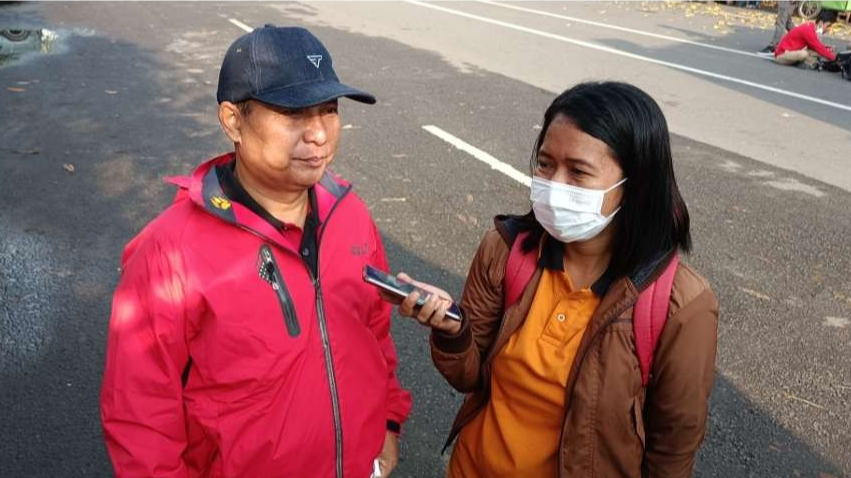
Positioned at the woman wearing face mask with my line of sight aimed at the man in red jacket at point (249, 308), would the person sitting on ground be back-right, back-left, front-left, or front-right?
back-right

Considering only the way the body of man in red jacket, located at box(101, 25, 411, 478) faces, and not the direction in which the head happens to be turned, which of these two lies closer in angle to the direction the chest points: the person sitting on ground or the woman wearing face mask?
the woman wearing face mask

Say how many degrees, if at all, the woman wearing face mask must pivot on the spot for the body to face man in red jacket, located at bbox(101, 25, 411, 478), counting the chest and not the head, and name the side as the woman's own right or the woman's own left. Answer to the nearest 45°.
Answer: approximately 45° to the woman's own right

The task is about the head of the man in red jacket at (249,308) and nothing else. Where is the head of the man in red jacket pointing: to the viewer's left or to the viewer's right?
to the viewer's right

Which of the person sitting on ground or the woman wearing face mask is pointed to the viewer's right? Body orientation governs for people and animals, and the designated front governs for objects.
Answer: the person sitting on ground

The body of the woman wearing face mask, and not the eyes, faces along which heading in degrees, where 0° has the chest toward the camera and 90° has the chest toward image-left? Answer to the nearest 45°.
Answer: approximately 45°

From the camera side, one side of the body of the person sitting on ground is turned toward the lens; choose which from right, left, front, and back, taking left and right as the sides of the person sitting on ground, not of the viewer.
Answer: right

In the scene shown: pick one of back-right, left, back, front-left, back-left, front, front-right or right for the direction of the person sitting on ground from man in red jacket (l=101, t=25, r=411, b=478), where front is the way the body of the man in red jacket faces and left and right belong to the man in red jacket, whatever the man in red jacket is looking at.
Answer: left

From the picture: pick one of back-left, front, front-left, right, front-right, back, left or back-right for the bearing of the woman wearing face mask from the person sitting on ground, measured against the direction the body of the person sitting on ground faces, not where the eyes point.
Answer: right

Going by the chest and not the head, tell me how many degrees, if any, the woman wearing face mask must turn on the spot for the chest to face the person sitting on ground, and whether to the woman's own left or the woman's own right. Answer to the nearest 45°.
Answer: approximately 135° to the woman's own right

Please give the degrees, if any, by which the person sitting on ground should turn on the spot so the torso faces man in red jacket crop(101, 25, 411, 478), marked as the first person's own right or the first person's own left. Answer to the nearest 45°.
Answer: approximately 90° to the first person's own right
